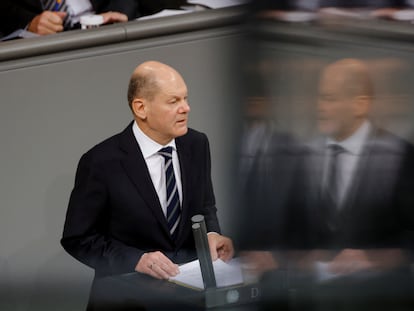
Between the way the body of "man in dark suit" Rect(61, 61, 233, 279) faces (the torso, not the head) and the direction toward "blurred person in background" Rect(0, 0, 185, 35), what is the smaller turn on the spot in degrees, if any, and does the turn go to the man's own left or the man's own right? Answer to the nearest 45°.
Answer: approximately 135° to the man's own left

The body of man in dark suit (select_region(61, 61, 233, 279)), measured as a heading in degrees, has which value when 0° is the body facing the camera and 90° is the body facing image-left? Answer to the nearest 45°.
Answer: approximately 315°

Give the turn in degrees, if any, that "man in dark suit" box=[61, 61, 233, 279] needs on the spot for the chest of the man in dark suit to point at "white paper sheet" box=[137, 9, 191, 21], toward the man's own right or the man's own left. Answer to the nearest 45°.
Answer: approximately 135° to the man's own left
